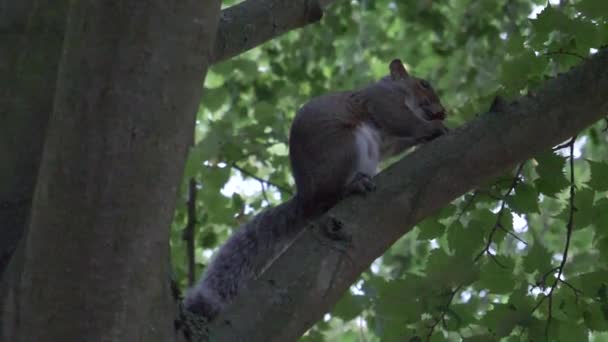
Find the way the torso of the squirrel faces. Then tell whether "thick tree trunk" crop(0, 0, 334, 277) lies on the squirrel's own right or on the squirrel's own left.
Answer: on the squirrel's own right

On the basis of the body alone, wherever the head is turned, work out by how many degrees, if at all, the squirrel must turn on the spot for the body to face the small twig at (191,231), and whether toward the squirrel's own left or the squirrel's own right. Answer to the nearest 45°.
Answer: approximately 135° to the squirrel's own left

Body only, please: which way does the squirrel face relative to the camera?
to the viewer's right

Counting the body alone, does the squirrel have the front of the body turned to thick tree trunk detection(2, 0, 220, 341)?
no
